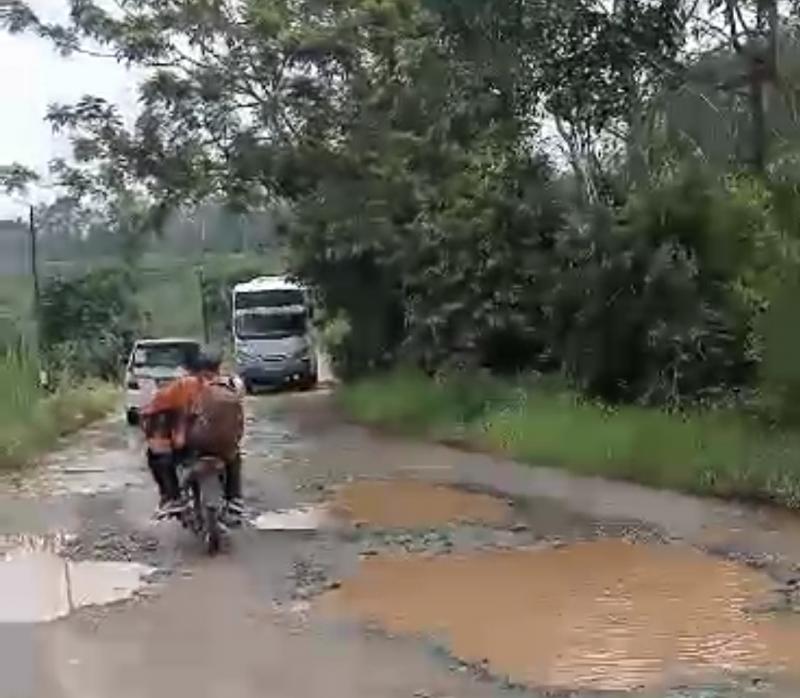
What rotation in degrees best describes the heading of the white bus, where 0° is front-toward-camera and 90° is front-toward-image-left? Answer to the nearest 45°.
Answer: approximately 0°

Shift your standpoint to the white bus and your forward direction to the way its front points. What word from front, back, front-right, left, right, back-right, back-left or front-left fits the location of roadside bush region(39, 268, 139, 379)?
right

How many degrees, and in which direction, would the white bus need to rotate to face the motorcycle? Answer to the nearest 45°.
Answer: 0° — it already faces it

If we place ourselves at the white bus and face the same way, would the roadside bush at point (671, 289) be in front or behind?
in front

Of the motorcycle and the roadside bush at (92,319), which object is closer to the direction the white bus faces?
the motorcycle

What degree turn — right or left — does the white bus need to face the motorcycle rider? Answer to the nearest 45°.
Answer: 0° — it already faces them
